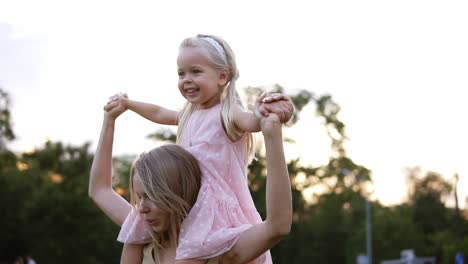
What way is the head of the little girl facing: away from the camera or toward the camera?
toward the camera

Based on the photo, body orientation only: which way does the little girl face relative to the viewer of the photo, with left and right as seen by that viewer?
facing the viewer and to the left of the viewer
